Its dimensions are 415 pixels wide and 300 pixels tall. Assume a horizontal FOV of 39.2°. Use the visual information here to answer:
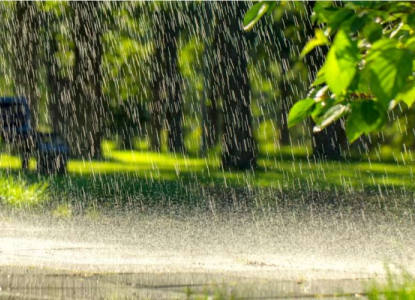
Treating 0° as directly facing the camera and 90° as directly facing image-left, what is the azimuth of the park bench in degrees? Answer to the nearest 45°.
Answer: approximately 315°
